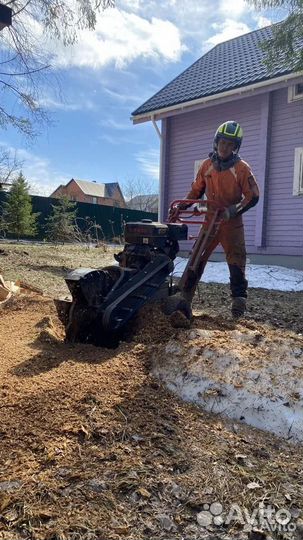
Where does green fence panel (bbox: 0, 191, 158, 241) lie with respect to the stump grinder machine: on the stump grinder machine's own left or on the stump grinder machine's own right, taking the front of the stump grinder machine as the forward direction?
on the stump grinder machine's own right

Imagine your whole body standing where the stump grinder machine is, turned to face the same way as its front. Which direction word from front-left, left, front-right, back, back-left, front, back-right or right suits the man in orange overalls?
back

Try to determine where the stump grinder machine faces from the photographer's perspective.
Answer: facing the viewer and to the left of the viewer

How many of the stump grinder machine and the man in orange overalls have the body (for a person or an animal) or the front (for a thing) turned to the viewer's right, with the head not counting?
0

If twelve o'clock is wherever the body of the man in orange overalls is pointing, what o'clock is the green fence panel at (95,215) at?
The green fence panel is roughly at 4 o'clock from the man in orange overalls.

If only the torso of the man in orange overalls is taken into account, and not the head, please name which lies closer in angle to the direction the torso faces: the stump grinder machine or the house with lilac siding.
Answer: the stump grinder machine

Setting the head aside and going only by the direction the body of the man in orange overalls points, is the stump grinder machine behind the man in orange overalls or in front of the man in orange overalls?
in front

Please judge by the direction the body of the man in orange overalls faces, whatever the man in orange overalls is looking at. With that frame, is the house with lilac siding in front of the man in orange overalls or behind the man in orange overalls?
behind
